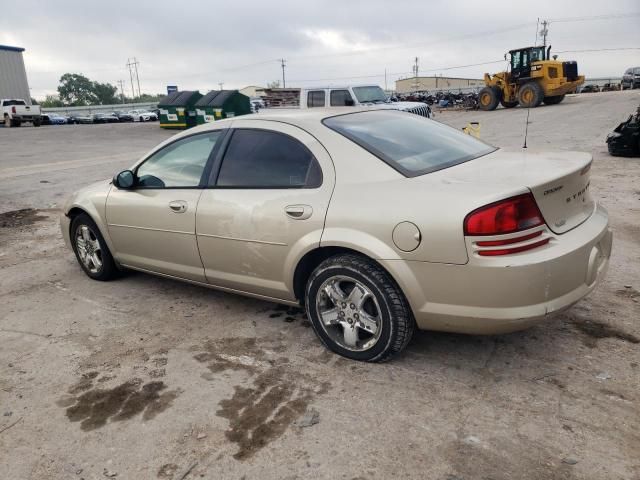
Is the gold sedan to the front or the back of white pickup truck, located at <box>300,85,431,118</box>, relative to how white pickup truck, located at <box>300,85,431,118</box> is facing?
to the front

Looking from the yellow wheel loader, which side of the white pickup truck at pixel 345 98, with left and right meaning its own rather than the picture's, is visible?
left

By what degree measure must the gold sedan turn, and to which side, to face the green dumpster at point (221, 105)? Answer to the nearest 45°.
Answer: approximately 45° to its right

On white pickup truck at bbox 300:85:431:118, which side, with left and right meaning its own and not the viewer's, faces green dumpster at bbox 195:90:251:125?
back

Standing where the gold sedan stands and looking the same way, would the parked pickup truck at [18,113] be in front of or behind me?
in front

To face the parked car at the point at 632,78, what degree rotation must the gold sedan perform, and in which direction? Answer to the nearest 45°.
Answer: approximately 90° to its right

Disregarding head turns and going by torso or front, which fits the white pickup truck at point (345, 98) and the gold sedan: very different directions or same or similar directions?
very different directions

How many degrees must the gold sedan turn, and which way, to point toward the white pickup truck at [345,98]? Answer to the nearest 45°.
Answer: approximately 45° to its right

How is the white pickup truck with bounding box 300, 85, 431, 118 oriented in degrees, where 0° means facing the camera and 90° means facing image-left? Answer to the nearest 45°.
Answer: approximately 315°

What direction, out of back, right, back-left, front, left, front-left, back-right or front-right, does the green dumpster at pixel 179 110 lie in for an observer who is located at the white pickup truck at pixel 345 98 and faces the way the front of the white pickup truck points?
back

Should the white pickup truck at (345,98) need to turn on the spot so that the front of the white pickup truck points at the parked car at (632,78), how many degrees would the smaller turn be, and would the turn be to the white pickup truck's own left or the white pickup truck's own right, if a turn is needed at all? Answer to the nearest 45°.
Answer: approximately 90° to the white pickup truck's own left

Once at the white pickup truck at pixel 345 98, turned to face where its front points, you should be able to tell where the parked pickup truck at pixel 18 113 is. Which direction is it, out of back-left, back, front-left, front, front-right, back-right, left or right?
back

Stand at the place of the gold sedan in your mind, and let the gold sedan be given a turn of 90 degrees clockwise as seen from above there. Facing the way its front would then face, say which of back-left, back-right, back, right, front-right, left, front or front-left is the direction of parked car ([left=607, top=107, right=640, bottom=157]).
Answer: front

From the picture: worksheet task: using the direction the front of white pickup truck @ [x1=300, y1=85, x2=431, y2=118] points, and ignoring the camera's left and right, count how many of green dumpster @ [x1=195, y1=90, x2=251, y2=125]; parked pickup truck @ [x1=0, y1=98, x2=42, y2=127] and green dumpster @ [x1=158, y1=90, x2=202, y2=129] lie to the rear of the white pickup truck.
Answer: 3
